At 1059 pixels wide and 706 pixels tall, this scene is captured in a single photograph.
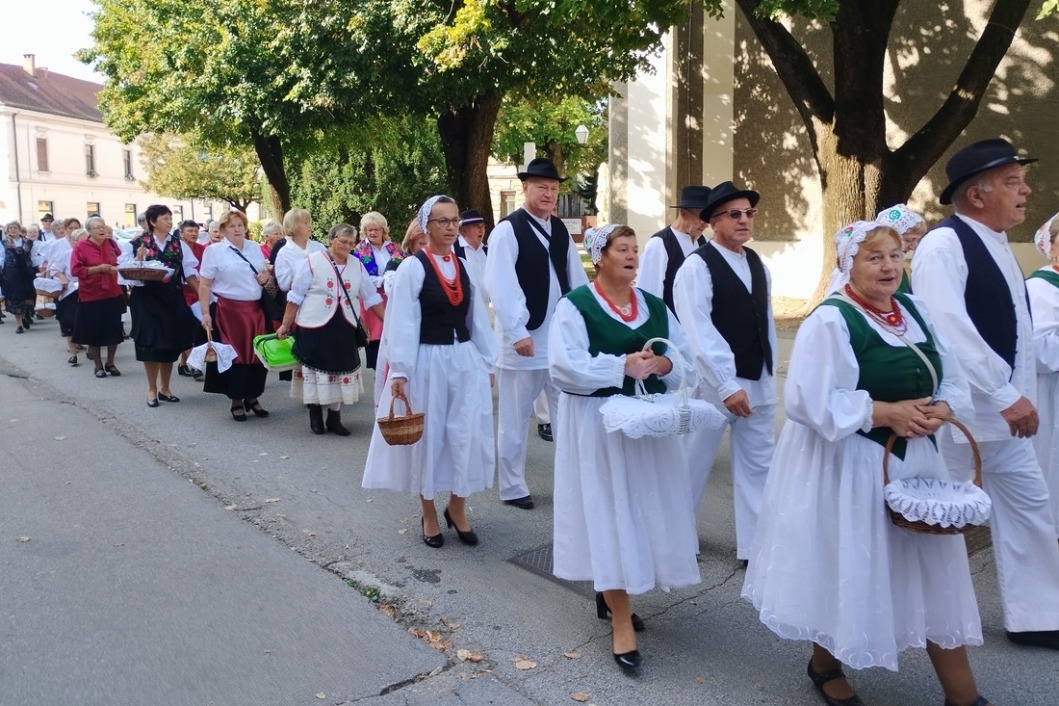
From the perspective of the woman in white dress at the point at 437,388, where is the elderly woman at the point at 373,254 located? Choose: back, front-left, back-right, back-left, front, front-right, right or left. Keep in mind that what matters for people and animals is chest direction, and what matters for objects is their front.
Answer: back-left

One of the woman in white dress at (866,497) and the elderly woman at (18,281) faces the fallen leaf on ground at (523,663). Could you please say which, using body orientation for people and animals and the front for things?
the elderly woman

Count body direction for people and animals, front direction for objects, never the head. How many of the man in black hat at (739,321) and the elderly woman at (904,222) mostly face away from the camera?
0

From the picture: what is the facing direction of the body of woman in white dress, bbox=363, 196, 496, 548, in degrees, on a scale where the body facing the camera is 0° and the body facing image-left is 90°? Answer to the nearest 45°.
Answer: approximately 315°

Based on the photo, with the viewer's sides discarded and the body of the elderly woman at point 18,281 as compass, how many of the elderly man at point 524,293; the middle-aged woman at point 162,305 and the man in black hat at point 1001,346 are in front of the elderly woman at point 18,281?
3

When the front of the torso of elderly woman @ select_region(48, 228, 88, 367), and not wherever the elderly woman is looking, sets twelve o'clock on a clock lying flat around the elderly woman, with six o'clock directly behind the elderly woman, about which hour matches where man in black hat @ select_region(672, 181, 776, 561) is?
The man in black hat is roughly at 1 o'clock from the elderly woman.

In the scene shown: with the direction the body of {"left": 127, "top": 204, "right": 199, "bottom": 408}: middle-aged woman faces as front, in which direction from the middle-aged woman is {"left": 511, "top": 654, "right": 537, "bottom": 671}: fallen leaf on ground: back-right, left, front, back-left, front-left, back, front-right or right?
front-right

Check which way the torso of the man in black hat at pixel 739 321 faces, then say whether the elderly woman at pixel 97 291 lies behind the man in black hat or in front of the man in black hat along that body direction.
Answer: behind

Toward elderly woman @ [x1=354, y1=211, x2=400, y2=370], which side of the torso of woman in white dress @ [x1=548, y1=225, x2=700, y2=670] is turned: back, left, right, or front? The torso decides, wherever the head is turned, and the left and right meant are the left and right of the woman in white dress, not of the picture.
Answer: back

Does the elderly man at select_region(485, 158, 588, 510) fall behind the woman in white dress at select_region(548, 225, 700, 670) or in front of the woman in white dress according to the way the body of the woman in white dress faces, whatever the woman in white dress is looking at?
behind

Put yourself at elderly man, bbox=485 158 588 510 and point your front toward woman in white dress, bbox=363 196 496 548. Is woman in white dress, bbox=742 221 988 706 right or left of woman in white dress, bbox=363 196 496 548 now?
left

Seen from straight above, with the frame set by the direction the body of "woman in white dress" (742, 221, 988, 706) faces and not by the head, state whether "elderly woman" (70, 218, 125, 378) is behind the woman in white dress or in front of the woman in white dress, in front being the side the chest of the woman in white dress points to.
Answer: behind

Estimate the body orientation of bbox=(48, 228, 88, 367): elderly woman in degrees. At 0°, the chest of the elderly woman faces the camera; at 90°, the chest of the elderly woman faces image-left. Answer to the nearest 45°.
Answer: approximately 315°
